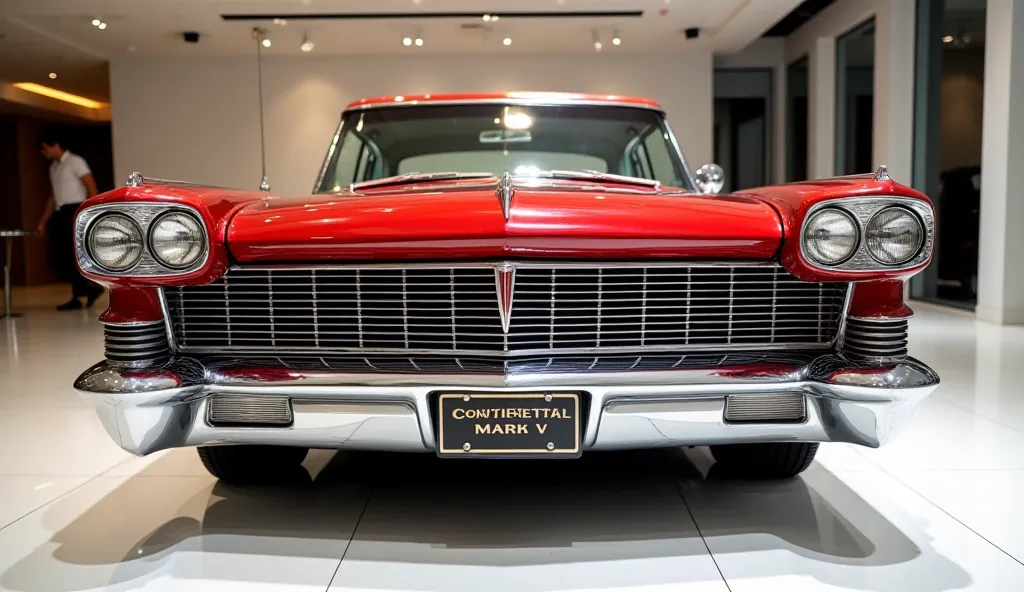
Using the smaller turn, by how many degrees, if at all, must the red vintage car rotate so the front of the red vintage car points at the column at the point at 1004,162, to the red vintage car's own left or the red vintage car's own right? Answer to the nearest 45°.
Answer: approximately 135° to the red vintage car's own left

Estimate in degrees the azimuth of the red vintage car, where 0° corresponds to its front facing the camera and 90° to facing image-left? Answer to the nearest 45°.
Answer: approximately 0°
